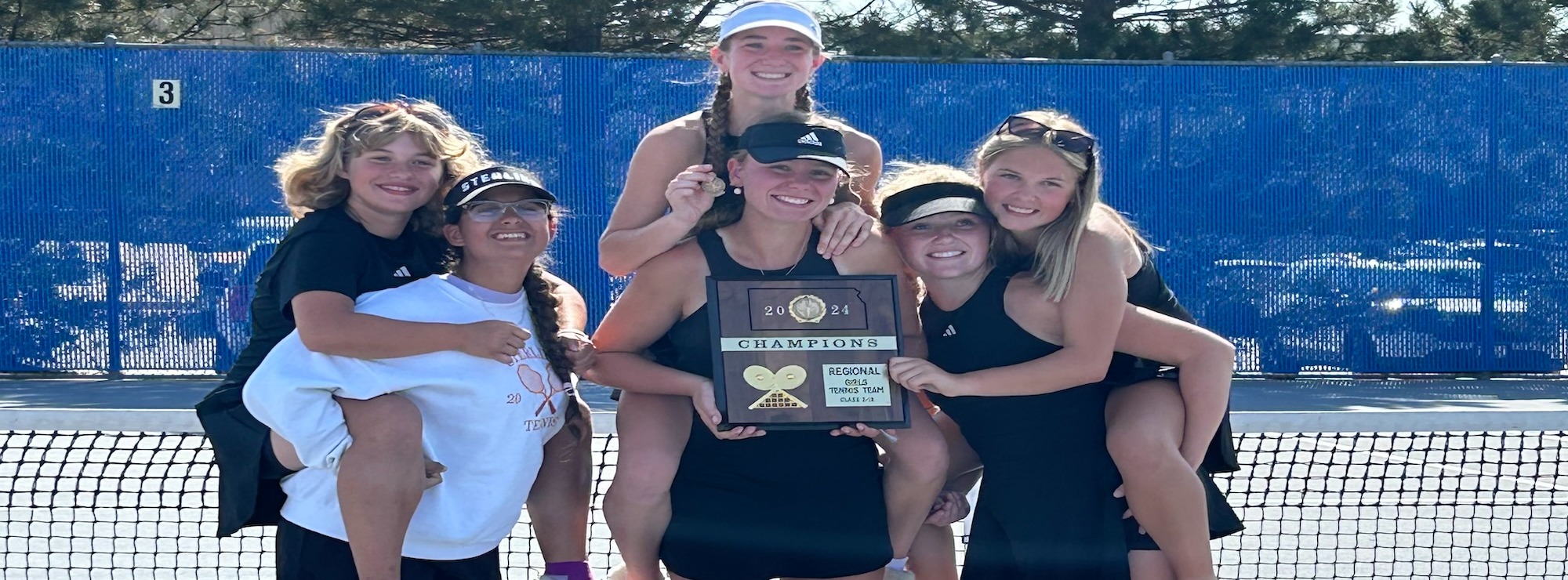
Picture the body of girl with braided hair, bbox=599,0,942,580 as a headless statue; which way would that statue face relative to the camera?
toward the camera

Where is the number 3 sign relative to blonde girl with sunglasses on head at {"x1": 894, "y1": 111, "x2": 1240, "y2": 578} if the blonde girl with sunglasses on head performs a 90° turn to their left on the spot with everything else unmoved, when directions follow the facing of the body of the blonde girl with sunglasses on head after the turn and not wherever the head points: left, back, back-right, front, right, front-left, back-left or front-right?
back

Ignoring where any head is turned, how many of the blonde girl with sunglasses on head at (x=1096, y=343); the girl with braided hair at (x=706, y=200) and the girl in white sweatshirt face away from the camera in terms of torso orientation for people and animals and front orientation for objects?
0

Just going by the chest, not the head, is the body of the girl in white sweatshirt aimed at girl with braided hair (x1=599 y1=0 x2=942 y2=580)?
no

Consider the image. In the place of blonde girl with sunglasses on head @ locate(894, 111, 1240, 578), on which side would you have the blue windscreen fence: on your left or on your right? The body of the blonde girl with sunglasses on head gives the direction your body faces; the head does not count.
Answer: on your right

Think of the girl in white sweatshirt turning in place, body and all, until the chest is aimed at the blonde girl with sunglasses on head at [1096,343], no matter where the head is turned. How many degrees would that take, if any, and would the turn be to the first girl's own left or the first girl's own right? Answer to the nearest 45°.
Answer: approximately 45° to the first girl's own left

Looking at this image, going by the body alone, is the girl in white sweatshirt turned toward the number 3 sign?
no

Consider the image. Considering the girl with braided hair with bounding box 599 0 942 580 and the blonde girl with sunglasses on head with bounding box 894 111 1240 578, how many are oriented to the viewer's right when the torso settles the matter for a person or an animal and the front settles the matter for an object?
0

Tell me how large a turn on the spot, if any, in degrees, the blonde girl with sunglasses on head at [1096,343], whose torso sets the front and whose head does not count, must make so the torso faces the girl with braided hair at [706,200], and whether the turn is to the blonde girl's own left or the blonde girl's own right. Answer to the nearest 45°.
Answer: approximately 45° to the blonde girl's own right

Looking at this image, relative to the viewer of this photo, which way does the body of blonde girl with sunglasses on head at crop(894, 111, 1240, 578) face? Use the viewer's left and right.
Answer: facing the viewer and to the left of the viewer

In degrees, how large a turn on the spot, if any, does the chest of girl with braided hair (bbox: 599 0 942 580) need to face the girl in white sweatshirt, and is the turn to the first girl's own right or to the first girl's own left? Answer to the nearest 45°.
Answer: approximately 45° to the first girl's own right

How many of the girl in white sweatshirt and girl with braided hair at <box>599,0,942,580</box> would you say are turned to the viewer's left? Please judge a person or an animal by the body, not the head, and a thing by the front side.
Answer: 0

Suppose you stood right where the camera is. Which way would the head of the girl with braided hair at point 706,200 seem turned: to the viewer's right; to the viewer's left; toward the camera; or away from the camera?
toward the camera
